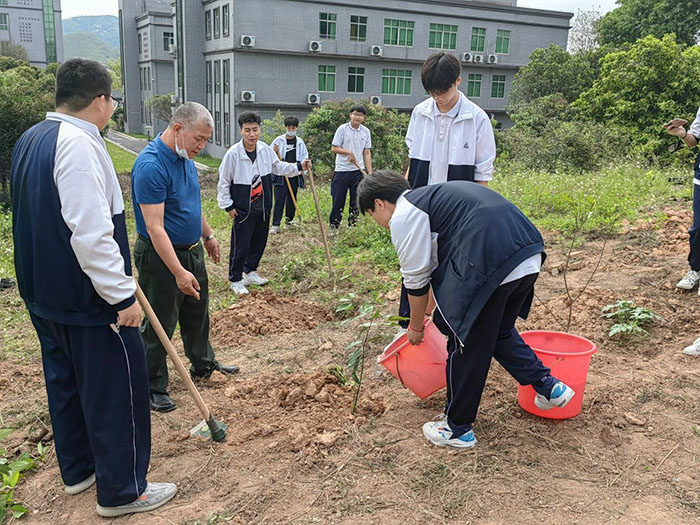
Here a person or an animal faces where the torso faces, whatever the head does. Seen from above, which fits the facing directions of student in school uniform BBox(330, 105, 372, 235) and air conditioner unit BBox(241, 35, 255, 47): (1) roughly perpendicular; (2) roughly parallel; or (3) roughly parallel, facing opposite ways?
roughly parallel

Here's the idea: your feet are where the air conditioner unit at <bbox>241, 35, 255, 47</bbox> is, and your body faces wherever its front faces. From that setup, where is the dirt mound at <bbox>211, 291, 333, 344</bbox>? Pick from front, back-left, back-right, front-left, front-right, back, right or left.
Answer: front

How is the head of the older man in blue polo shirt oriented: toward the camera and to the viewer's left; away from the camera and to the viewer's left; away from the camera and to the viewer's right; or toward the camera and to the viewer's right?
toward the camera and to the viewer's right

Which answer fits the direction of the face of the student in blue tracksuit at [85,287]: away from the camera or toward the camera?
away from the camera

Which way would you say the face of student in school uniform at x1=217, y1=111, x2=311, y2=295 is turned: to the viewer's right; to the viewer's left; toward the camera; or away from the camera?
toward the camera

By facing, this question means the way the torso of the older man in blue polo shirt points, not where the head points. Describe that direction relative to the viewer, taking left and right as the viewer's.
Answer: facing the viewer and to the right of the viewer

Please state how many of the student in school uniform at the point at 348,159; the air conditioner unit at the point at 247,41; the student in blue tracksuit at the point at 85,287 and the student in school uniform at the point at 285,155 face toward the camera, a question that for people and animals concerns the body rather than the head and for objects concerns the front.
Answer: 3

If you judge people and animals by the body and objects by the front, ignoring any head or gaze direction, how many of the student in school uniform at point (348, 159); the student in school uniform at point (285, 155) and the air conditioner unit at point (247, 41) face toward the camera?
3

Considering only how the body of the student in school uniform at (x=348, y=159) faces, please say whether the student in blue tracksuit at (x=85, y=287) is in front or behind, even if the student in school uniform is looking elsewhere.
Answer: in front

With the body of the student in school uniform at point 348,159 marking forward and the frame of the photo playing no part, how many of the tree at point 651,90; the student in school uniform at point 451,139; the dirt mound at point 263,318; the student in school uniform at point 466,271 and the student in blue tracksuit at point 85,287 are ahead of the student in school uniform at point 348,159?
4

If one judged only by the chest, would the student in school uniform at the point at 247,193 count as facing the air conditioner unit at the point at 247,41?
no

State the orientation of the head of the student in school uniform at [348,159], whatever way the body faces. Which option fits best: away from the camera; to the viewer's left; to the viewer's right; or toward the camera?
toward the camera

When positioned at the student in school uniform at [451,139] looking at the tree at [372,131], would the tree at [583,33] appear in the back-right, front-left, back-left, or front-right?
front-right

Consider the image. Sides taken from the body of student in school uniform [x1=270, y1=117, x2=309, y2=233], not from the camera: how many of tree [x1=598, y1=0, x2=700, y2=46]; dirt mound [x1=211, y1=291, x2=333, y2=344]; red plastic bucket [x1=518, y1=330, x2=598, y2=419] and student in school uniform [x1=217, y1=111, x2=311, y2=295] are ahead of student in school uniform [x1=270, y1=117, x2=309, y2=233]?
3

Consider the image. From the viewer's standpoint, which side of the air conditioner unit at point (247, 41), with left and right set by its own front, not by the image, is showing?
front

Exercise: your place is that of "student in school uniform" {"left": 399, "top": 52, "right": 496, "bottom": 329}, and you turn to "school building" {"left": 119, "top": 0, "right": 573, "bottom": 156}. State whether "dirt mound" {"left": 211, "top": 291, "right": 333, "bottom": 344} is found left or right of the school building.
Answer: left

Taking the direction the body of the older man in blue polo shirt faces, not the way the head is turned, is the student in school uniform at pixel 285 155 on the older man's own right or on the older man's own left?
on the older man's own left

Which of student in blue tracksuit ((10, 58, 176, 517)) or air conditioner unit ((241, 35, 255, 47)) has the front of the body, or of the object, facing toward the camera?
the air conditioner unit

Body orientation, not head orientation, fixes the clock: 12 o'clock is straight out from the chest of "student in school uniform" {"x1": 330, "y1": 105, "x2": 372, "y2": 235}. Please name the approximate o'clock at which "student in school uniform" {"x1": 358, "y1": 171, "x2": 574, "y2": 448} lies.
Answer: "student in school uniform" {"x1": 358, "y1": 171, "x2": 574, "y2": 448} is roughly at 12 o'clock from "student in school uniform" {"x1": 330, "y1": 105, "x2": 372, "y2": 235}.
